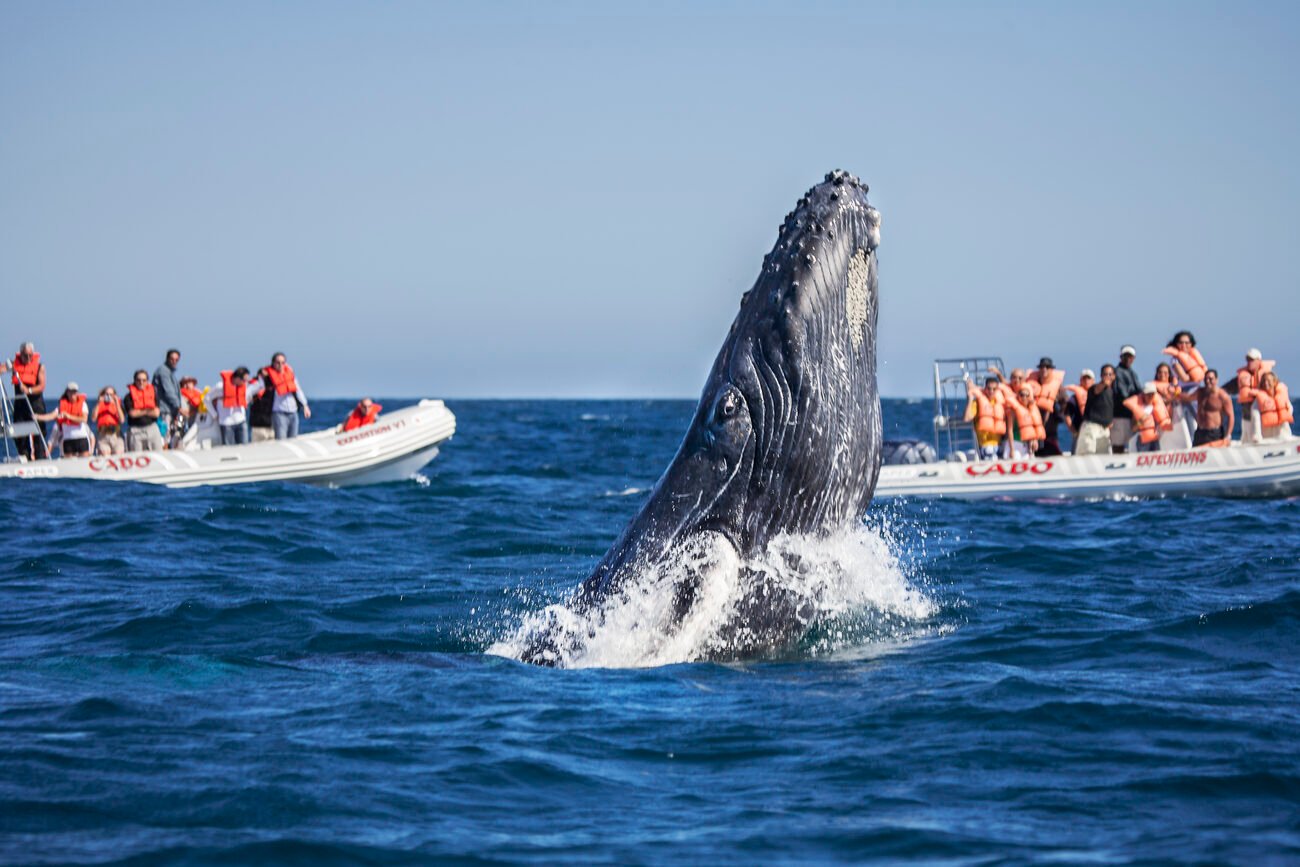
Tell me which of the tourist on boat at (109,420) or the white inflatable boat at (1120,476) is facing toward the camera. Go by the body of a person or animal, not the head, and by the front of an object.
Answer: the tourist on boat

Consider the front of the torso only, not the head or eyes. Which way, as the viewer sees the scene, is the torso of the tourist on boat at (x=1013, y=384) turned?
toward the camera

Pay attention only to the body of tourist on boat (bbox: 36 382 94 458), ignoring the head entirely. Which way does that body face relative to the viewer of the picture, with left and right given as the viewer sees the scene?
facing the viewer

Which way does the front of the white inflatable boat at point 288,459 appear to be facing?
to the viewer's right

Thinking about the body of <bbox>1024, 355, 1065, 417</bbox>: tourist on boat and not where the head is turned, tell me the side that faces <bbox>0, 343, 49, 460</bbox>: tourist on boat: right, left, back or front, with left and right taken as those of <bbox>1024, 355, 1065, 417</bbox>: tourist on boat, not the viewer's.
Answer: right

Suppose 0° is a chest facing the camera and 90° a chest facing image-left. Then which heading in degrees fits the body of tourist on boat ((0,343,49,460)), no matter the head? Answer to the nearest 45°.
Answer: approximately 0°

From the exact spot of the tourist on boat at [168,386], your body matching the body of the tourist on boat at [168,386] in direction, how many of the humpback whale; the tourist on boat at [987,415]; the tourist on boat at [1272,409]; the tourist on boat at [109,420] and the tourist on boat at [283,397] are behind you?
1

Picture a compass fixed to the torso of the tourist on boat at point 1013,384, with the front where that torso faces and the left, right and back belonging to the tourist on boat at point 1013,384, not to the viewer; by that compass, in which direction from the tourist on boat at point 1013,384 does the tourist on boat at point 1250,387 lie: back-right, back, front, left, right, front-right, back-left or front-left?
left

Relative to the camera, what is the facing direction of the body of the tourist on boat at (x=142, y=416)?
toward the camera

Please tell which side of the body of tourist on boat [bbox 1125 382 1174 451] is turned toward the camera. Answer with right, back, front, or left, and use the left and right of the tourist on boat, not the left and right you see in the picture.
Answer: front

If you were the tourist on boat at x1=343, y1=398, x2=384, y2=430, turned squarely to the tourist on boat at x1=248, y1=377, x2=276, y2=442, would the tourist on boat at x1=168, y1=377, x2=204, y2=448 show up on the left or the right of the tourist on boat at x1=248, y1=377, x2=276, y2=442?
right

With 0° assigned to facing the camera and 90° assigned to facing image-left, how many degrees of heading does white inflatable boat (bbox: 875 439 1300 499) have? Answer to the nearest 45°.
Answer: approximately 270°

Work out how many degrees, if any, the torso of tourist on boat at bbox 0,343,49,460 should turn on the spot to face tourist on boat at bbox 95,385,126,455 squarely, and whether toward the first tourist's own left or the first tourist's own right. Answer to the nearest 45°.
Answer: approximately 135° to the first tourist's own left

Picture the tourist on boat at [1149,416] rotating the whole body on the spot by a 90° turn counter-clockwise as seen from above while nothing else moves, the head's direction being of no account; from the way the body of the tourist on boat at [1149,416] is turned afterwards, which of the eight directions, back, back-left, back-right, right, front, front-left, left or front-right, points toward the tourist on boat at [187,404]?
back

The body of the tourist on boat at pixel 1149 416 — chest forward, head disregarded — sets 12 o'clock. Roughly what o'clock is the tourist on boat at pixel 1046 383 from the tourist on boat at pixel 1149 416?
the tourist on boat at pixel 1046 383 is roughly at 4 o'clock from the tourist on boat at pixel 1149 416.

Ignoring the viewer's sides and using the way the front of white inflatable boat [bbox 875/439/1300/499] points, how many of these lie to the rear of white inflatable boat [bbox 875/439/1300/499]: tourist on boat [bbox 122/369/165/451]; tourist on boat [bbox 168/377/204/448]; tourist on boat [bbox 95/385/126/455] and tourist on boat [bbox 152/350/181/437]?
4

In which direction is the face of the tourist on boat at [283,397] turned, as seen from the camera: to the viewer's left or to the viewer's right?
to the viewer's right

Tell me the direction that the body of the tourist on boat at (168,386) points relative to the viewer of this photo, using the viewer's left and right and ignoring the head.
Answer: facing the viewer and to the right of the viewer
